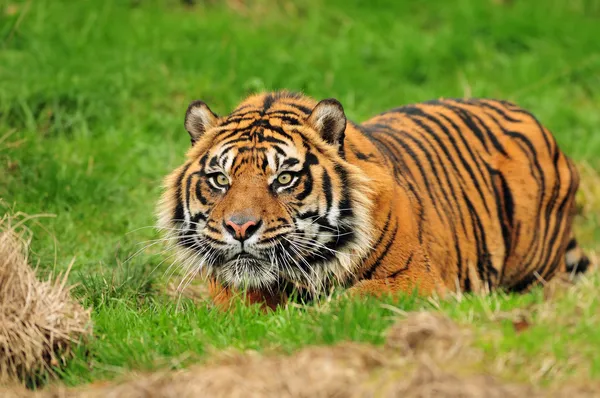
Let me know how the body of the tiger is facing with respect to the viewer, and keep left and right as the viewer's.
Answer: facing the viewer and to the left of the viewer

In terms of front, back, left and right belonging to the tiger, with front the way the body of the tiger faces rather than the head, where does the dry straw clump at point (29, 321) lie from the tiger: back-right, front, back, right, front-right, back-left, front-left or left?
front
